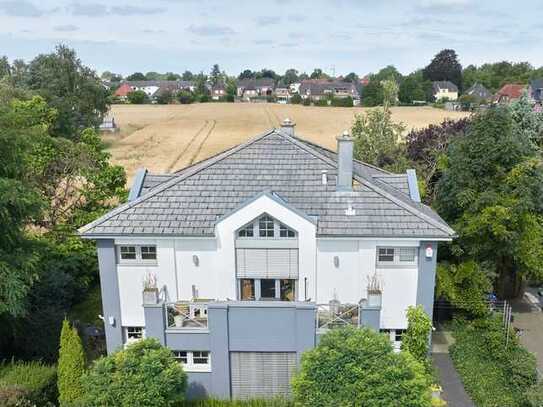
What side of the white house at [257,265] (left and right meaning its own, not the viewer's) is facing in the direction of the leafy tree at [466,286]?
left

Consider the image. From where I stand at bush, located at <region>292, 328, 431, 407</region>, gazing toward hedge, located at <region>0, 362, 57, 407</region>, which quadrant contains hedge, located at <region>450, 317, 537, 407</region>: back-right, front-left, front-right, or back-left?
back-right

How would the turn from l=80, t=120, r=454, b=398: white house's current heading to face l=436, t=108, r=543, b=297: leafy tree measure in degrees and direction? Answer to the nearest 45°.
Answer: approximately 90° to its left

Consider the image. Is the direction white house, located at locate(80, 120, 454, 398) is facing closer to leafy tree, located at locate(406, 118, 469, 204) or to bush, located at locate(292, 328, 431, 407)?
the bush

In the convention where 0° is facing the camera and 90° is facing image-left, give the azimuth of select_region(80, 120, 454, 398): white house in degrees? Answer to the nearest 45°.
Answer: approximately 0°

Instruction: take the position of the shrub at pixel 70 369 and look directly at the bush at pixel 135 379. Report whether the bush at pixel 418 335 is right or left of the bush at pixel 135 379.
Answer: left

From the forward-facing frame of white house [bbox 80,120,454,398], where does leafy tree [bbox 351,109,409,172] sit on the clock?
The leafy tree is roughly at 7 o'clock from the white house.

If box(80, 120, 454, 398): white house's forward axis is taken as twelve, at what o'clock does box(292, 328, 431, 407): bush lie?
The bush is roughly at 11 o'clock from the white house.

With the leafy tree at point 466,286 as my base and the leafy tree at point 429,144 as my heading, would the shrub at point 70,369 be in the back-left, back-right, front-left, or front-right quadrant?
back-left
